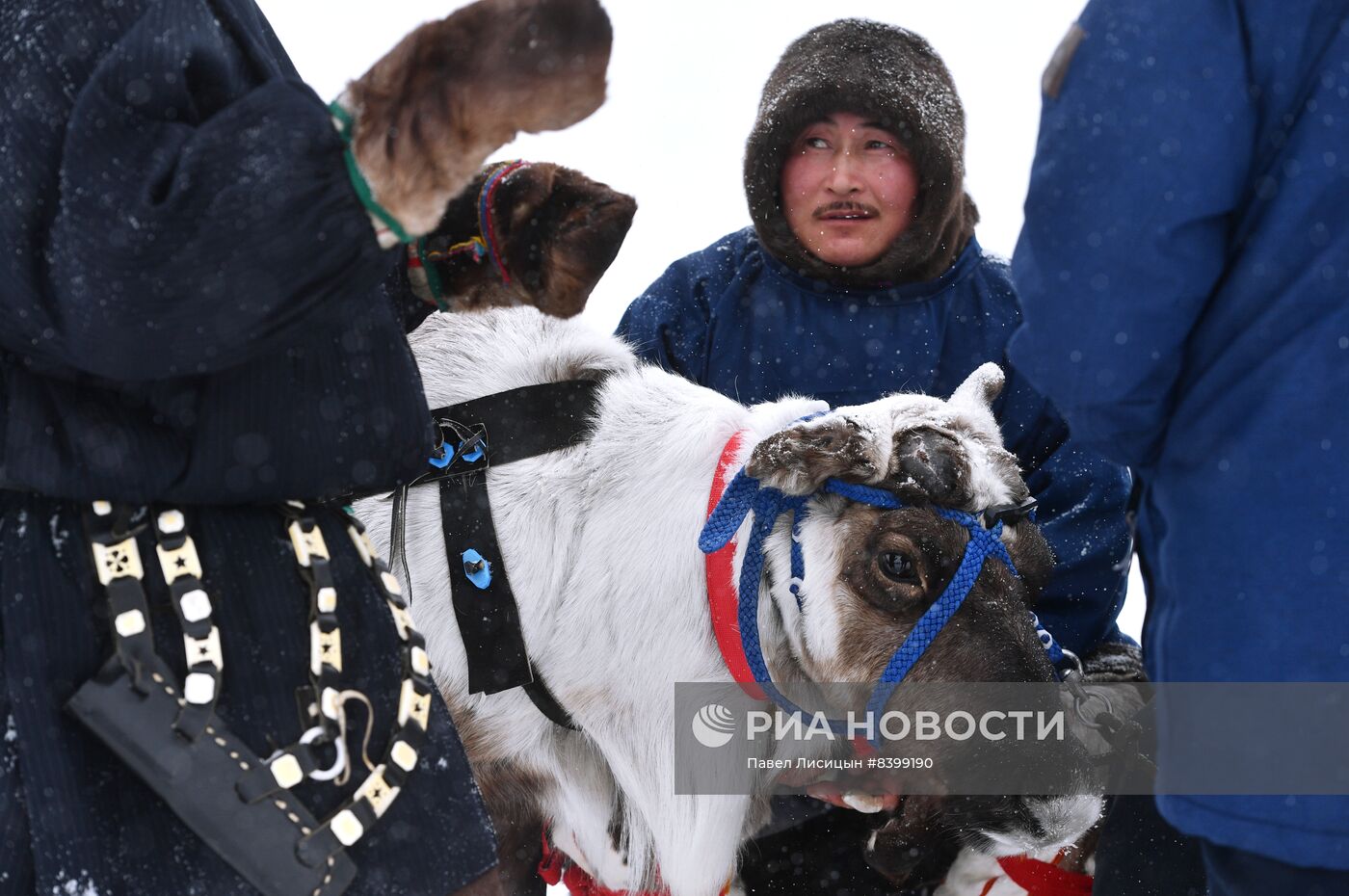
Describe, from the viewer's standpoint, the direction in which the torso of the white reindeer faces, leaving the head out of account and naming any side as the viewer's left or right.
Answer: facing the viewer and to the right of the viewer

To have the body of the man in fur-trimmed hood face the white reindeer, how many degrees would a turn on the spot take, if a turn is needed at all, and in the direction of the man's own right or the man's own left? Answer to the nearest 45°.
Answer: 0° — they already face it

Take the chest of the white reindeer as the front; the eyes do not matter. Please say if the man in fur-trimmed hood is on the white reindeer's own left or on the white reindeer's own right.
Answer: on the white reindeer's own left

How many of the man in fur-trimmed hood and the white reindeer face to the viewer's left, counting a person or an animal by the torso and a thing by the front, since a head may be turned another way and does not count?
0

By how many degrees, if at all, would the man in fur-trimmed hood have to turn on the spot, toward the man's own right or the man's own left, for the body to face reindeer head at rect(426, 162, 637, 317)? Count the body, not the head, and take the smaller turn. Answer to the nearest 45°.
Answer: approximately 90° to the man's own right

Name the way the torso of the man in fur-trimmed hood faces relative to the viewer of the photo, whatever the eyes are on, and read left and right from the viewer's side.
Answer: facing the viewer
